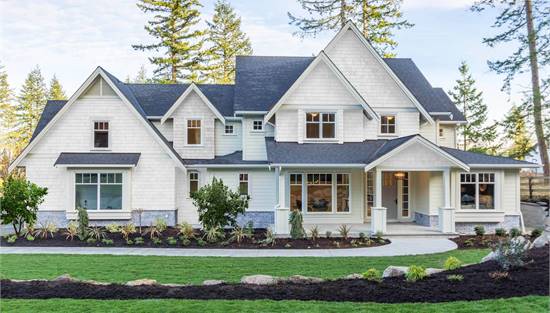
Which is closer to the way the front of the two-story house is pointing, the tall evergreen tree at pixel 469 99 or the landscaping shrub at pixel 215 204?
the landscaping shrub

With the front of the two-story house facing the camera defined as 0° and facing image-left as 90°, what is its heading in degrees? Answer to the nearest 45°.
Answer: approximately 0°

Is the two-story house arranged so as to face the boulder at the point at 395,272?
yes

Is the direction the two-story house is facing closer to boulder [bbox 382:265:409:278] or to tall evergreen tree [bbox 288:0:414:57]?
the boulder

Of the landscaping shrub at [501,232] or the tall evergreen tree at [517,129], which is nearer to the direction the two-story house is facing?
the landscaping shrub

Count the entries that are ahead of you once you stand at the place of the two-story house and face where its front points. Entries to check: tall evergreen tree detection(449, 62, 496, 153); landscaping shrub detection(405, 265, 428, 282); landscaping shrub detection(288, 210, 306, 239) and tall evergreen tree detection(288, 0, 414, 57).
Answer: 2

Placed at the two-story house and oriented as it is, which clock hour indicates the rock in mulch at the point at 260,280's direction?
The rock in mulch is roughly at 12 o'clock from the two-story house.

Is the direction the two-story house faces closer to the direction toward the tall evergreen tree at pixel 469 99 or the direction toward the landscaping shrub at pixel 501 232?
the landscaping shrub
